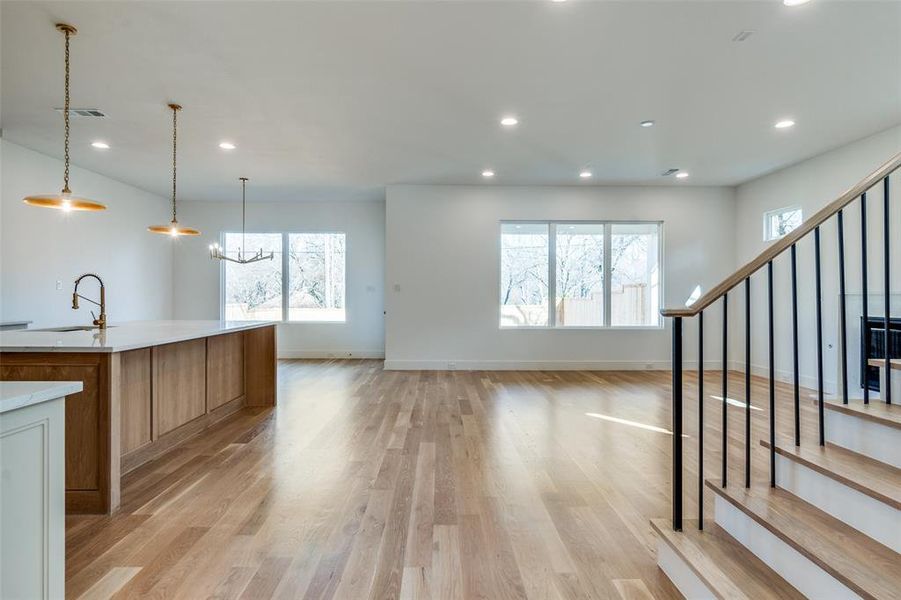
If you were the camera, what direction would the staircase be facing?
facing the viewer and to the left of the viewer

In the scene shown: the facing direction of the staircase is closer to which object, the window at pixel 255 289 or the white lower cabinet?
the white lower cabinet

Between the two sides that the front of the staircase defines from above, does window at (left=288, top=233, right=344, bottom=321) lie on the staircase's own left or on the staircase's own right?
on the staircase's own right

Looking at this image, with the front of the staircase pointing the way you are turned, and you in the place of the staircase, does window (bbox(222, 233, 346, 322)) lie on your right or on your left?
on your right

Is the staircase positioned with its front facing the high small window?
no

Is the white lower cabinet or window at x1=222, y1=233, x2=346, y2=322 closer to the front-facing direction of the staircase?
the white lower cabinet

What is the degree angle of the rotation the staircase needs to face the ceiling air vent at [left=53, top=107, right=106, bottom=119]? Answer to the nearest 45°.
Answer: approximately 45° to its right

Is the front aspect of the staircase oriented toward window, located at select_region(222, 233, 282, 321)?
no

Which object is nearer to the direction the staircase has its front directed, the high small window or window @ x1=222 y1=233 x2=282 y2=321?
the window

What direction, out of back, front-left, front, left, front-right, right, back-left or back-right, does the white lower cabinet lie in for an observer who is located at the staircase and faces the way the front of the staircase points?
front

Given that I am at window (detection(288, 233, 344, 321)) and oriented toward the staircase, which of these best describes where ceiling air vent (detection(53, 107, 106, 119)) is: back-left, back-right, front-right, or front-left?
front-right
